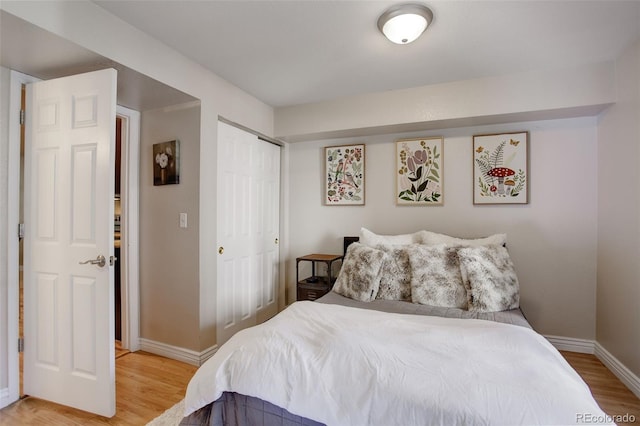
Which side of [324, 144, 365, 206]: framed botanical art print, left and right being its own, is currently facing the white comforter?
front

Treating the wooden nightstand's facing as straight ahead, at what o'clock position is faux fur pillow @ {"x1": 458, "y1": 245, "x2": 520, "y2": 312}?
The faux fur pillow is roughly at 10 o'clock from the wooden nightstand.

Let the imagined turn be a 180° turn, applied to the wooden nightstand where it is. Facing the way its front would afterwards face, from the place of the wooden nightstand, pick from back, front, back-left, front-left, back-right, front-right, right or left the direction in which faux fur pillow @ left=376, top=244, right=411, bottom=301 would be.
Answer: back-right

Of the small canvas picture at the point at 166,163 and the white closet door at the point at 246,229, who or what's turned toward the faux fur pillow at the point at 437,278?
the white closet door

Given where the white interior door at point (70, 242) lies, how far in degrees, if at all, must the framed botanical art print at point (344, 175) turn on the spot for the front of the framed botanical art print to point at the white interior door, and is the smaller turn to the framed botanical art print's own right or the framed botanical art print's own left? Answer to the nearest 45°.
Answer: approximately 45° to the framed botanical art print's own right

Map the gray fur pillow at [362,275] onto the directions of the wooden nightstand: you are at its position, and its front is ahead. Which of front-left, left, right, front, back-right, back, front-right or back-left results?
front-left

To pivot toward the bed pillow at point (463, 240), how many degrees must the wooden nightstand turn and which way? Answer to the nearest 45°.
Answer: approximately 90° to its left

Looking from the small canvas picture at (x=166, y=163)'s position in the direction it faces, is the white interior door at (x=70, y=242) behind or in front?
in front

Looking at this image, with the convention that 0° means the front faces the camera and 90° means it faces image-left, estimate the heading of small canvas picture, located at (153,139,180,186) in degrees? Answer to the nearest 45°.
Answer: approximately 45°

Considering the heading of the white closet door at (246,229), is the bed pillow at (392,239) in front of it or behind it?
in front

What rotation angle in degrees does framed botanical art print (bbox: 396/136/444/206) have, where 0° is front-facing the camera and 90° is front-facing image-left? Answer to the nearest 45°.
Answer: approximately 0°

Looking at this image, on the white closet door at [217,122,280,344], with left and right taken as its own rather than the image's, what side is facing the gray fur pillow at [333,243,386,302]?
front
